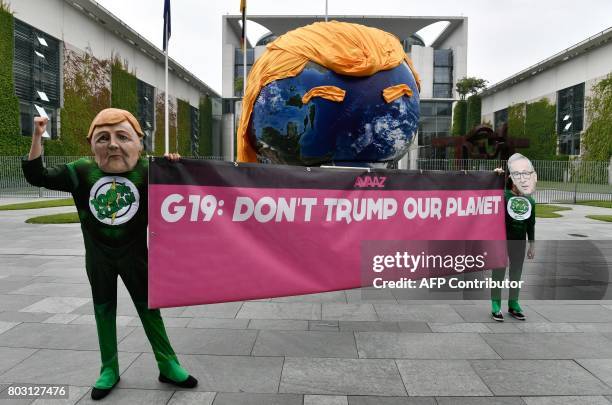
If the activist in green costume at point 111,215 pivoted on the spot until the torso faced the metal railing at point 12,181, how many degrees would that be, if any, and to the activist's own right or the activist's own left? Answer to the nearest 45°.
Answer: approximately 180°

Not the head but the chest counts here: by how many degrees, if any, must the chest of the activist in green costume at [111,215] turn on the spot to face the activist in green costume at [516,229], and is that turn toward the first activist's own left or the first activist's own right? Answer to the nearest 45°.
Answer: approximately 90° to the first activist's own left

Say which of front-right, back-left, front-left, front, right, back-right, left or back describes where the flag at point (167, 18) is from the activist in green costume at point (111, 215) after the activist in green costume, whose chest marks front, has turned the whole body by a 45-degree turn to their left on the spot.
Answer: back-left

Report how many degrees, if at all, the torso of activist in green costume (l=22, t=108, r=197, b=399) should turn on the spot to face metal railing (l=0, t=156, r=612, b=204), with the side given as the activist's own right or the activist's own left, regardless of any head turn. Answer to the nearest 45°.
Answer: approximately 135° to the activist's own left

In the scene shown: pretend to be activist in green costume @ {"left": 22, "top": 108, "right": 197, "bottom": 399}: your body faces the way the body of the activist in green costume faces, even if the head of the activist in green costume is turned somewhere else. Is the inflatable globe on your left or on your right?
on your left

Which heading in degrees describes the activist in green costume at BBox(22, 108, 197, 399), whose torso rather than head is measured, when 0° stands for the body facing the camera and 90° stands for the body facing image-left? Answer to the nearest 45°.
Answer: approximately 0°
